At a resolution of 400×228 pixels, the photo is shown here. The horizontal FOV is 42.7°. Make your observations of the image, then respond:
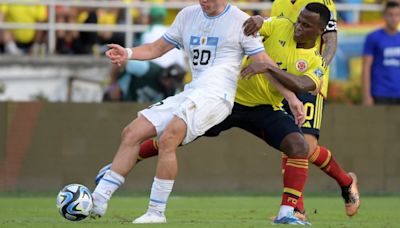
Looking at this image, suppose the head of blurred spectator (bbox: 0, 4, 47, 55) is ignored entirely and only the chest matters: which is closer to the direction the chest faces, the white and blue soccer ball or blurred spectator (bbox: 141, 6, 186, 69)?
the white and blue soccer ball

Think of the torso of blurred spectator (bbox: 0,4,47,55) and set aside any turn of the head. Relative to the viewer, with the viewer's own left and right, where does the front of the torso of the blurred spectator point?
facing the viewer

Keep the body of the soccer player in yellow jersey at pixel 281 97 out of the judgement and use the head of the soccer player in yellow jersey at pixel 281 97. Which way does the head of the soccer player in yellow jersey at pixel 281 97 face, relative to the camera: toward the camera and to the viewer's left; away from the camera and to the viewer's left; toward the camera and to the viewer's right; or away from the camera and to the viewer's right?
toward the camera and to the viewer's left

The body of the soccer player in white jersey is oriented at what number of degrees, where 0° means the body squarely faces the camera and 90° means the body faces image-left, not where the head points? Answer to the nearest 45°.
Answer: approximately 45°

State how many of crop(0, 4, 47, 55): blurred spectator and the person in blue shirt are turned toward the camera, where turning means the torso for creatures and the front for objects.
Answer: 2

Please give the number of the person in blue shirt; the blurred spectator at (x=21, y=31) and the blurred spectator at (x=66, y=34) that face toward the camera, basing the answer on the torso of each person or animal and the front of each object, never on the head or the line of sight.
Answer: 3

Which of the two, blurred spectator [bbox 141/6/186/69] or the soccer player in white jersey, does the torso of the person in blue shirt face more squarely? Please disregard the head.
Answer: the soccer player in white jersey

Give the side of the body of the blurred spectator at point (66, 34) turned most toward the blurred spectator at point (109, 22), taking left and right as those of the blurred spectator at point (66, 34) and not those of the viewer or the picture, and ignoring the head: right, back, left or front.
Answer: left

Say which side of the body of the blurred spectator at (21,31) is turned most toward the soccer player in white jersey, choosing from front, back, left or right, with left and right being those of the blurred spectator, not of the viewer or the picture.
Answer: front

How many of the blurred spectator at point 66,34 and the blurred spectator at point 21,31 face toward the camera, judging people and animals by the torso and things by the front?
2

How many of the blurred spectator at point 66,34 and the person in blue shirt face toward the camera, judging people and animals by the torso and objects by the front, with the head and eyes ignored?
2

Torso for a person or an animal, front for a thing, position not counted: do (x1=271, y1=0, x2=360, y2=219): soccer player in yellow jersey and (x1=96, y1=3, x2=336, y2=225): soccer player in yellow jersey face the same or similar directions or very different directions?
same or similar directions

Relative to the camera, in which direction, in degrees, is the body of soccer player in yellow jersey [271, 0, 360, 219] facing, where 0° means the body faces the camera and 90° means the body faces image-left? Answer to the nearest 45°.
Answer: approximately 45°

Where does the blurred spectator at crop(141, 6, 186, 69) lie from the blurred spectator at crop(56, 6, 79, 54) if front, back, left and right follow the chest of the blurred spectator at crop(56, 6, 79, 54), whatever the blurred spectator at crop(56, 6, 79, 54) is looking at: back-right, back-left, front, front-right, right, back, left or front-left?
front-left

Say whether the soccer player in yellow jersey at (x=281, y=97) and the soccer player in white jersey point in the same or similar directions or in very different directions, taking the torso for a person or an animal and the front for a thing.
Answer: same or similar directions
